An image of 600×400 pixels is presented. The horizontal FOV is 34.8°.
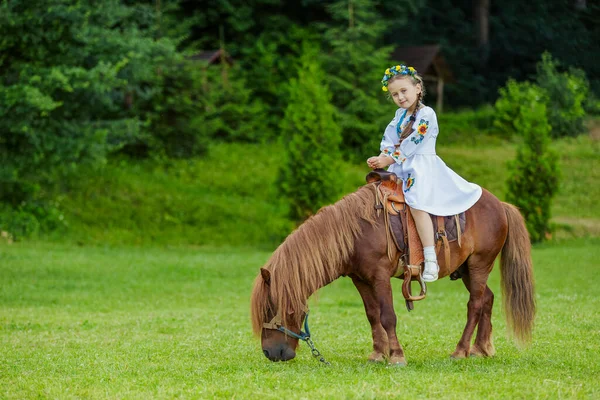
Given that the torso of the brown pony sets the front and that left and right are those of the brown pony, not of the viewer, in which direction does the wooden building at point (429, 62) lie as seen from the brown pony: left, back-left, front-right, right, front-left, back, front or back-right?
right

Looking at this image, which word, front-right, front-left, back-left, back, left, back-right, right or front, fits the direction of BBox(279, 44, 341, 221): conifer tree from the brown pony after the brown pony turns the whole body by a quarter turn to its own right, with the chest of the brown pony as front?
front

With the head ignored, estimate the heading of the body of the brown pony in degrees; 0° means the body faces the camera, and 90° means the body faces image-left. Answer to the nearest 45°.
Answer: approximately 90°

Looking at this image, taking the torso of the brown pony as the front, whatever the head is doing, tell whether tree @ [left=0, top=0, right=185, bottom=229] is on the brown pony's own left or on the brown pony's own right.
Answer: on the brown pony's own right

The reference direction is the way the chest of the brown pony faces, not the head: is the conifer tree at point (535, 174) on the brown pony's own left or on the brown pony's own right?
on the brown pony's own right

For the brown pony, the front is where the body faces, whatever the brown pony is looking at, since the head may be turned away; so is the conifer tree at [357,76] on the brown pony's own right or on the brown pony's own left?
on the brown pony's own right
